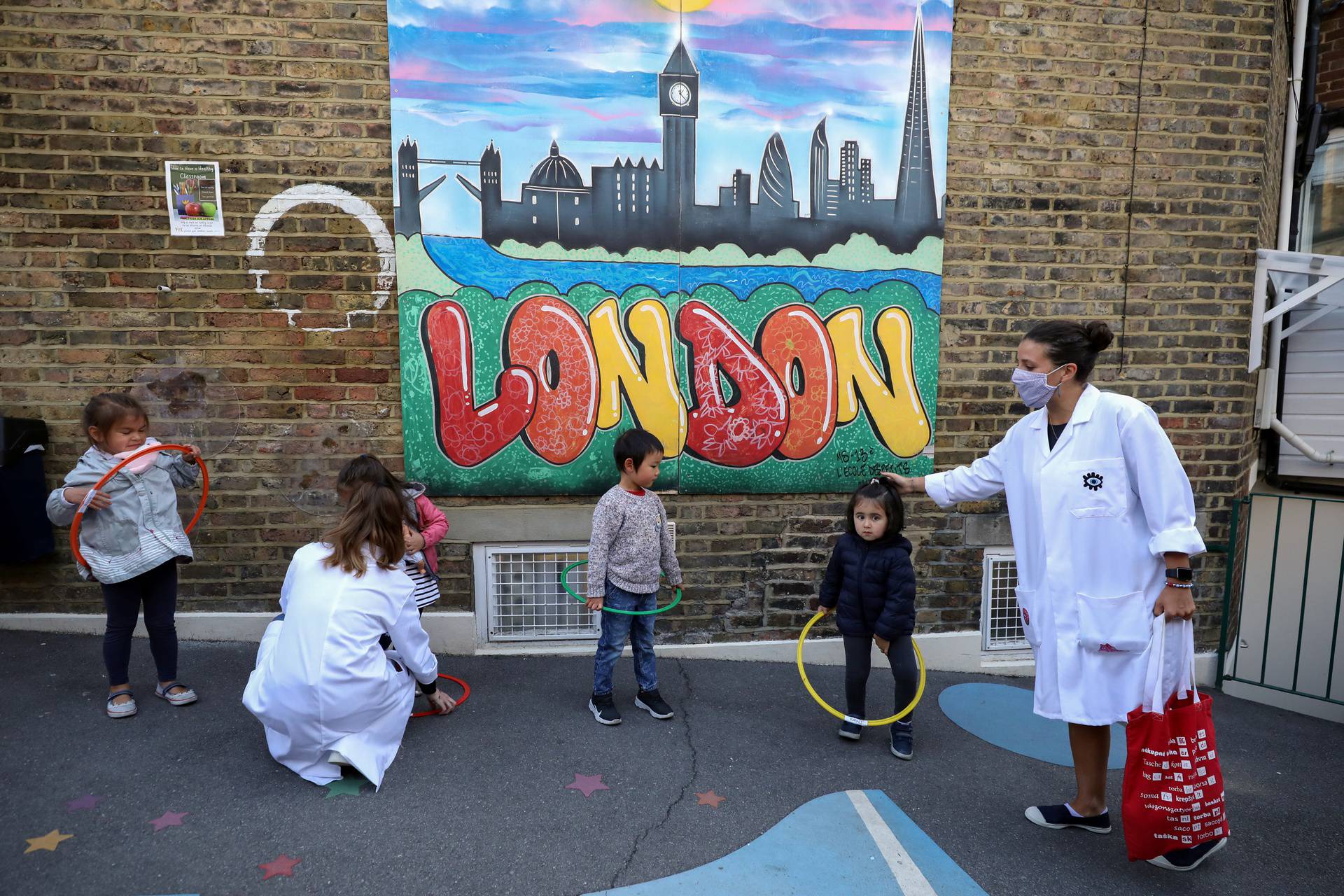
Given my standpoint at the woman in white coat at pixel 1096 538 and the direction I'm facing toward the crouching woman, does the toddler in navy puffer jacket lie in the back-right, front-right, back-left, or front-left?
front-right

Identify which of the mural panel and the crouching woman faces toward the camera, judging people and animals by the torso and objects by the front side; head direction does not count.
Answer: the mural panel

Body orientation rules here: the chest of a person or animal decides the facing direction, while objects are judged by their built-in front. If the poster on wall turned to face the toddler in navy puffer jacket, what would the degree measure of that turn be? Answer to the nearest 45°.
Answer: approximately 45° to its left

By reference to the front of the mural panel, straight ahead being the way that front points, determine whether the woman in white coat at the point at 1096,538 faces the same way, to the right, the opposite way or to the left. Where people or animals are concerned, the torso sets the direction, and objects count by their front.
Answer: to the right

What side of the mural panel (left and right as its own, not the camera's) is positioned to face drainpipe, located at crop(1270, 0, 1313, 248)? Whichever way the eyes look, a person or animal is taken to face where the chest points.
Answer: left

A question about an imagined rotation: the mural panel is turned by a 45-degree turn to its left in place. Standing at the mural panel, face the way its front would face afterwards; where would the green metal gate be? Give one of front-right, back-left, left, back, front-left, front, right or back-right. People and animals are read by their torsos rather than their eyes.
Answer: front-left

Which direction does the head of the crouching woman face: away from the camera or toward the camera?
away from the camera

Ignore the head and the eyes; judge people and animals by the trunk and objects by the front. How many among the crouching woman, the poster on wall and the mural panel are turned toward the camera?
2

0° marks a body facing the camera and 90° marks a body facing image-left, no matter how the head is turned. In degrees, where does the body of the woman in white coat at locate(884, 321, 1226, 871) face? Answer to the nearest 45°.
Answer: approximately 45°

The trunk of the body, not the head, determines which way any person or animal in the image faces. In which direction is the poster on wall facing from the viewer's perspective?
toward the camera

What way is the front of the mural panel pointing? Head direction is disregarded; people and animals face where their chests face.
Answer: toward the camera

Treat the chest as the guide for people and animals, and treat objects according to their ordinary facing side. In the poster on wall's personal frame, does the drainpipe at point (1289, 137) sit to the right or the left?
on its left

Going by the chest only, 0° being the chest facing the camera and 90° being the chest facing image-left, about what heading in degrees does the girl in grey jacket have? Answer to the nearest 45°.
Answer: approximately 315°

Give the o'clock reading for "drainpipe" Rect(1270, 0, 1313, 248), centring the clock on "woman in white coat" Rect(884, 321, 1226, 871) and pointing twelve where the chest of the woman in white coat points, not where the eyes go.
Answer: The drainpipe is roughly at 5 o'clock from the woman in white coat.

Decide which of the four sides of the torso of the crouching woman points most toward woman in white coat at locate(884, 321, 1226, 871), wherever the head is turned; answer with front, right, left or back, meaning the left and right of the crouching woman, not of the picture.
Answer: right

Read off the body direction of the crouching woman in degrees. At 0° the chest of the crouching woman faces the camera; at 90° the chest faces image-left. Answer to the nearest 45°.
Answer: approximately 225°

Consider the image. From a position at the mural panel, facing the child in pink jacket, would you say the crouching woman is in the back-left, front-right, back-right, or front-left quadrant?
front-left

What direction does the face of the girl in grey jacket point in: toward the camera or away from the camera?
toward the camera

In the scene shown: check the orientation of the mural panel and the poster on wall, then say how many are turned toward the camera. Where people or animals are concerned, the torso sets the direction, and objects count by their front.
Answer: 2

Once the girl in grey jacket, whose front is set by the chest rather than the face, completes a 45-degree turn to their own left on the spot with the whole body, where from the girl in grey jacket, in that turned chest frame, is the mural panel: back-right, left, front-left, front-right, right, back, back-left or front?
front
